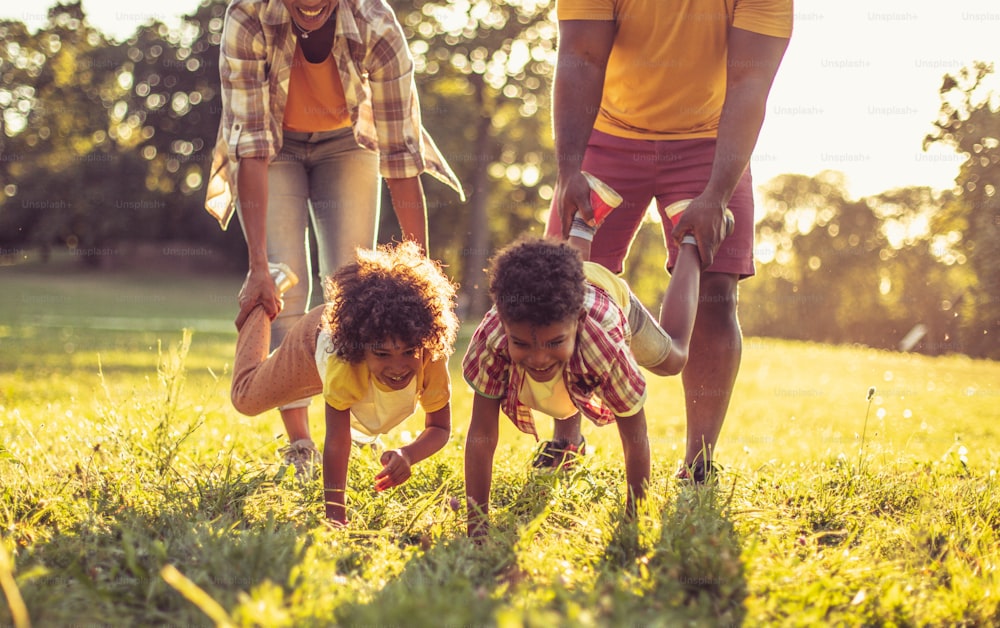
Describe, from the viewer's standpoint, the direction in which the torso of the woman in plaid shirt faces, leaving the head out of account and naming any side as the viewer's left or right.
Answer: facing the viewer

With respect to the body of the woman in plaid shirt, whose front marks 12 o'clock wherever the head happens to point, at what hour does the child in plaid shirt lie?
The child in plaid shirt is roughly at 11 o'clock from the woman in plaid shirt.

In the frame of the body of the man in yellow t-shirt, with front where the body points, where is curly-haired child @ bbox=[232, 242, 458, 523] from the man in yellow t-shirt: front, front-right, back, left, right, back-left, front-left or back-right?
front-right

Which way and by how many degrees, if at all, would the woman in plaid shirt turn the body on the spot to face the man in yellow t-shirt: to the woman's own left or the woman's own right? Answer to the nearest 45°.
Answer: approximately 90° to the woman's own left

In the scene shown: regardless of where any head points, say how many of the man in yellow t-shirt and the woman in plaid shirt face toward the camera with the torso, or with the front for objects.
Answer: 2

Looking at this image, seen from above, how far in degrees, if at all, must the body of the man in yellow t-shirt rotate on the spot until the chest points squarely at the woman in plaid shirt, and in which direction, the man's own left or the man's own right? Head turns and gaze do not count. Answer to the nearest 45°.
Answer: approximately 90° to the man's own right
